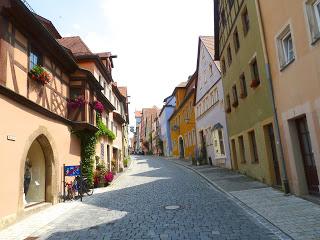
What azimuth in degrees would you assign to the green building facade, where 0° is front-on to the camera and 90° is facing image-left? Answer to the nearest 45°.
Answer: approximately 45°

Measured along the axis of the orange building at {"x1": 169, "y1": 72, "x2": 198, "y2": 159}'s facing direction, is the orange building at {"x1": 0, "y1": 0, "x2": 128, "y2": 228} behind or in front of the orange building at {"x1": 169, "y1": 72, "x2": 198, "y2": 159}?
in front

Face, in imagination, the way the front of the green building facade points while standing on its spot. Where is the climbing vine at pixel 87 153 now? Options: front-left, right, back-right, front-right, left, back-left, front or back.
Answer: front-left

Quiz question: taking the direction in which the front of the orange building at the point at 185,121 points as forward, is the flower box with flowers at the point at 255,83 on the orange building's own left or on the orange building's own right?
on the orange building's own left

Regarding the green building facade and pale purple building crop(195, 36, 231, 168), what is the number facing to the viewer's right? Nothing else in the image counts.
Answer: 0

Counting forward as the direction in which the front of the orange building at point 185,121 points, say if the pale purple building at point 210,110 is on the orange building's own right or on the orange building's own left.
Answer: on the orange building's own left

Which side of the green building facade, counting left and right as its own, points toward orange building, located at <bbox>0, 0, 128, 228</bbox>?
front

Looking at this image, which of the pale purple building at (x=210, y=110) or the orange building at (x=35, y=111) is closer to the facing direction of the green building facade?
the orange building

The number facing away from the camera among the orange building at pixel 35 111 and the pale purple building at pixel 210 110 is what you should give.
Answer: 0
